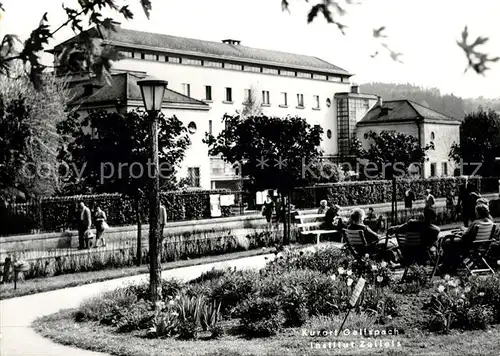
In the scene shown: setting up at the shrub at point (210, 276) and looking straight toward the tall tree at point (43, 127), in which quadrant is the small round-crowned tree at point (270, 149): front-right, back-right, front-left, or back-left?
front-right

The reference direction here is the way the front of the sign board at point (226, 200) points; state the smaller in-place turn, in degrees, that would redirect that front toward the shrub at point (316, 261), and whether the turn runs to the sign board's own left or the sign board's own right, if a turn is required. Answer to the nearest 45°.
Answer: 0° — it already faces it

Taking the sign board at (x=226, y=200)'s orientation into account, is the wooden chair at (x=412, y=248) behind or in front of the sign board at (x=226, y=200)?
in front

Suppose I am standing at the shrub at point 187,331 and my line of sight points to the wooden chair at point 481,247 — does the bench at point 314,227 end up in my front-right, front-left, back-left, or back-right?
front-left

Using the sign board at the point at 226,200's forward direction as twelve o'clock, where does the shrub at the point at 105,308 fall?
The shrub is roughly at 12 o'clock from the sign board.

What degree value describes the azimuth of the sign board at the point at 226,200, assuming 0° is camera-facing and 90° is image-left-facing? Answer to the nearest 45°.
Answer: approximately 0°

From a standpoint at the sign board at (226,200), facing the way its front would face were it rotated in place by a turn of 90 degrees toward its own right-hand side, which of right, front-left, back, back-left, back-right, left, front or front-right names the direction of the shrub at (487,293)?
left

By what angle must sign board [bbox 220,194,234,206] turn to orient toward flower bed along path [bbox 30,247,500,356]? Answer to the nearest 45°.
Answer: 0° — it already faces it

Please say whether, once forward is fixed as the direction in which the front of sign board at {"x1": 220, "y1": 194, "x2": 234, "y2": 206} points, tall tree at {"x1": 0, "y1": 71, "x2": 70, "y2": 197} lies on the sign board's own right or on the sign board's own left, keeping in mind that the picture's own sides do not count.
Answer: on the sign board's own right
